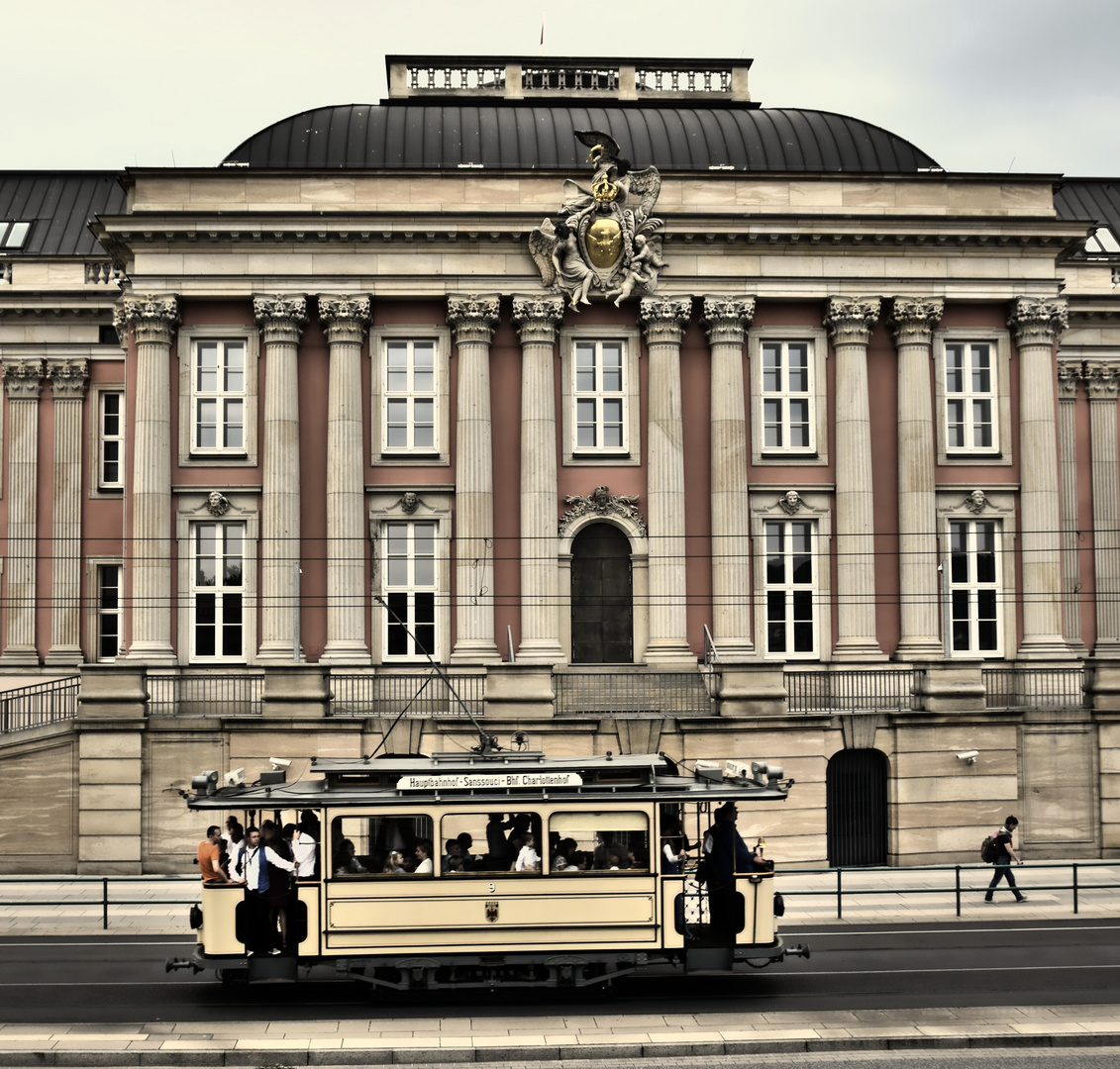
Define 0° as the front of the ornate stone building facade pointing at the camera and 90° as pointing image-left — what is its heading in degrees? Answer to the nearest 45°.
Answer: approximately 0°

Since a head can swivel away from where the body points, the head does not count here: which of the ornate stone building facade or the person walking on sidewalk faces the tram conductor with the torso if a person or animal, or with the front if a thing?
the ornate stone building facade

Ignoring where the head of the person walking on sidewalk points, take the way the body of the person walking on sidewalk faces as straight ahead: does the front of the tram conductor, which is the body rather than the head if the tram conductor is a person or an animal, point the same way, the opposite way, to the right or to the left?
the same way

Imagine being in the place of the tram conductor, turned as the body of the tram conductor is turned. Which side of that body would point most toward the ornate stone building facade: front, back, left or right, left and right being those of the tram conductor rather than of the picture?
left

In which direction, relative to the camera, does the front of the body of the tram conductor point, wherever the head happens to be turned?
to the viewer's right

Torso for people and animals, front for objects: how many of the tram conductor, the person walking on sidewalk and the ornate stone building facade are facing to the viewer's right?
2

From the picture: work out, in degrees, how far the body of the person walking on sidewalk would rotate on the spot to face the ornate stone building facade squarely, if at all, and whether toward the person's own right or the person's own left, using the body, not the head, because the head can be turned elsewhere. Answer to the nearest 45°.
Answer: approximately 135° to the person's own left

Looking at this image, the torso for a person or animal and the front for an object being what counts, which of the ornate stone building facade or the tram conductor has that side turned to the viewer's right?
the tram conductor

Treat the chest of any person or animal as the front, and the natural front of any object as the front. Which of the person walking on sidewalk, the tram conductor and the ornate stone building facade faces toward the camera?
the ornate stone building facade

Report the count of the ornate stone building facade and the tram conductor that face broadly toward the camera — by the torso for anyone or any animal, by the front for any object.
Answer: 1

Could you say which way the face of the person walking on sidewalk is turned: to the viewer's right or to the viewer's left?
to the viewer's right

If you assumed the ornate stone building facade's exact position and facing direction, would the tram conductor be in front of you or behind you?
in front

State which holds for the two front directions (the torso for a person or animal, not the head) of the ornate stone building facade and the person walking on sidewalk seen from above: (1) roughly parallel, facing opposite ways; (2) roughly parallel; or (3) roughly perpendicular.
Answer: roughly perpendicular

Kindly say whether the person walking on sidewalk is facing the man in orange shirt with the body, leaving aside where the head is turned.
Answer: no

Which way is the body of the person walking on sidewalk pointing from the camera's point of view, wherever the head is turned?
to the viewer's right

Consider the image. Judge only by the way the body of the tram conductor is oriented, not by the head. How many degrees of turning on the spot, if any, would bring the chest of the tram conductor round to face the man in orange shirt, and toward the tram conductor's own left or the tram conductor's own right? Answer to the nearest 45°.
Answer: approximately 180°

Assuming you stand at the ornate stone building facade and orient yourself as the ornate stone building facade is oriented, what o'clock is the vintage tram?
The vintage tram is roughly at 12 o'clock from the ornate stone building facade.
